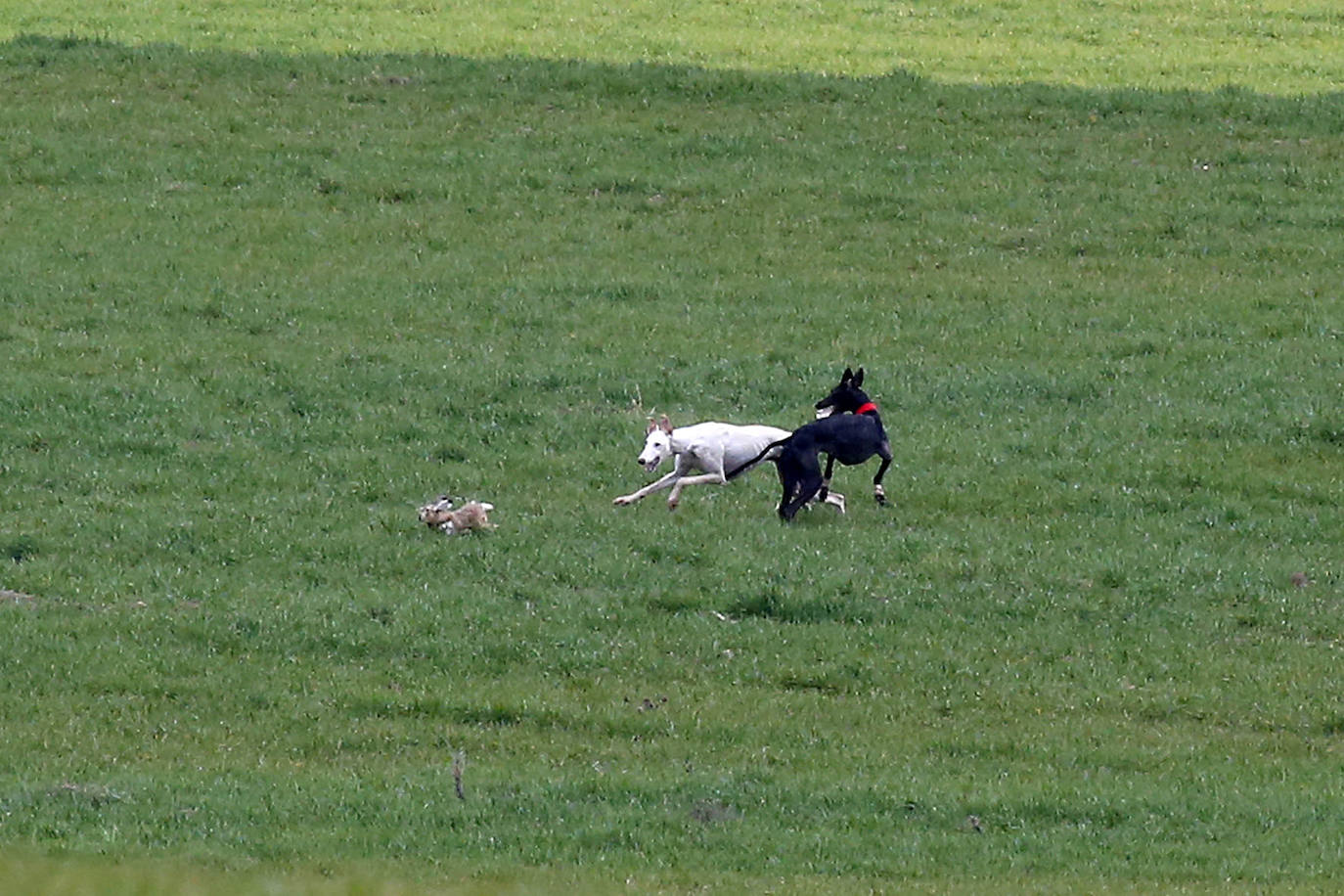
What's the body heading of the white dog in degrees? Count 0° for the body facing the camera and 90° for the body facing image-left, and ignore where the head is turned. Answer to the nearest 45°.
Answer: approximately 90°

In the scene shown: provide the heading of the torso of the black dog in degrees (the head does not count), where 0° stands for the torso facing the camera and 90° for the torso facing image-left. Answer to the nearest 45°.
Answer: approximately 225°

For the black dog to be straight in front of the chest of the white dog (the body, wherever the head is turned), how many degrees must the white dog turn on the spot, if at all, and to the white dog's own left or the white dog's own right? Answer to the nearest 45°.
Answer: approximately 135° to the white dog's own left

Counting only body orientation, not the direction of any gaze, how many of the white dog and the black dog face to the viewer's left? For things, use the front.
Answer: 1

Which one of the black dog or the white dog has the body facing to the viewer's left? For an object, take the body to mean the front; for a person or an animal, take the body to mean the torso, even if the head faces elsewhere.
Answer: the white dog
